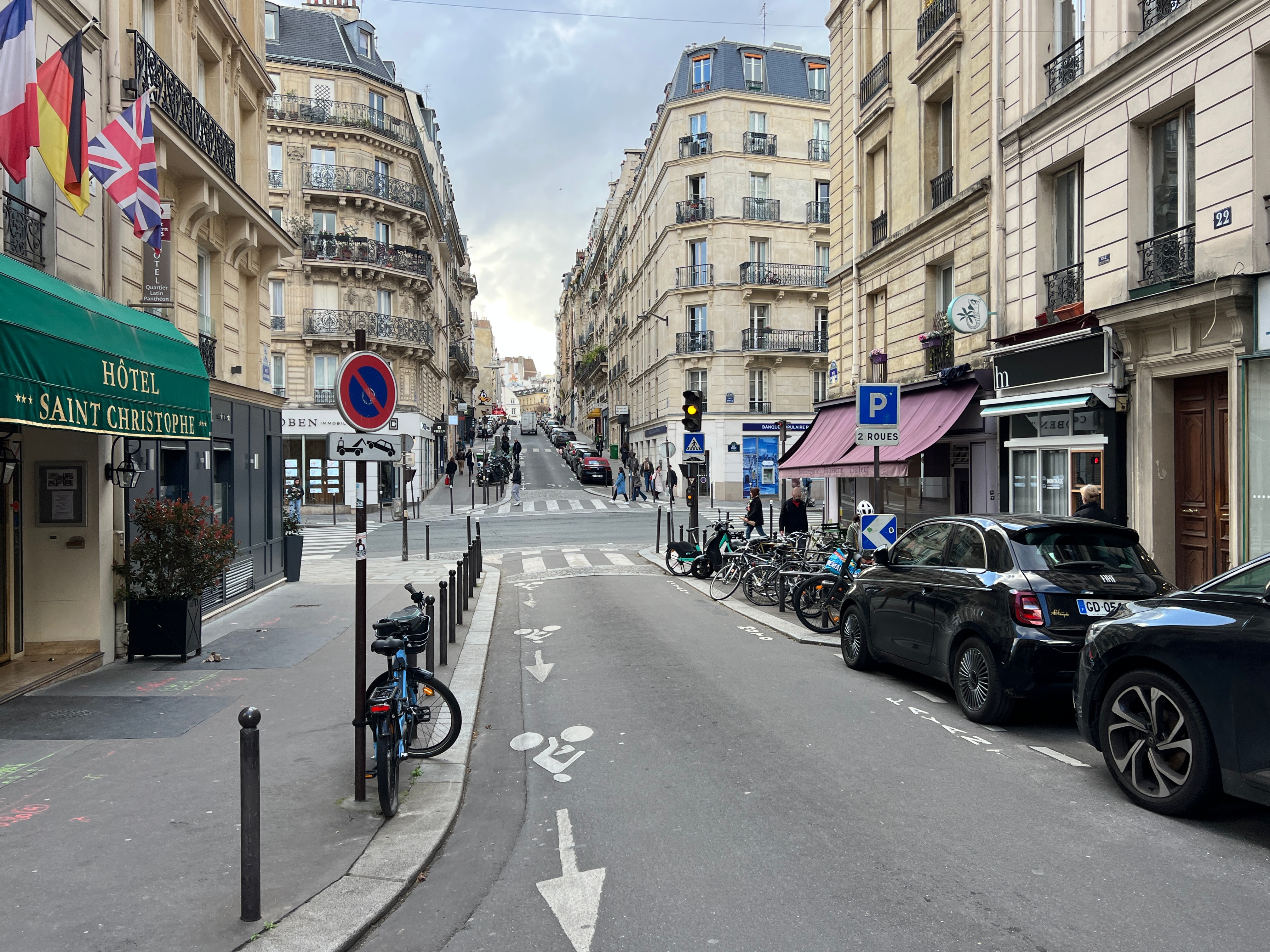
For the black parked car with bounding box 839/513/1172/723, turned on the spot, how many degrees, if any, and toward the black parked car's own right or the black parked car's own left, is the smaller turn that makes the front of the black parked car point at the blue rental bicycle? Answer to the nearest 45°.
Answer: approximately 90° to the black parked car's own left

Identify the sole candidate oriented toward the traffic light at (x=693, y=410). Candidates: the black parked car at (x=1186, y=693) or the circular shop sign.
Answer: the black parked car

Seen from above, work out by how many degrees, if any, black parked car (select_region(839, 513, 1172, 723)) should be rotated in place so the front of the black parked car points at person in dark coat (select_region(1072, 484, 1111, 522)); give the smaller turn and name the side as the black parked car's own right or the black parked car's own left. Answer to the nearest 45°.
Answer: approximately 45° to the black parked car's own right

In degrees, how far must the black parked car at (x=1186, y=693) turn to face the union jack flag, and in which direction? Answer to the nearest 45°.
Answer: approximately 45° to its left

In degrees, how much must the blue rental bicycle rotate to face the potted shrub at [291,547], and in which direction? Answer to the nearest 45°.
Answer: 0° — it already faces it

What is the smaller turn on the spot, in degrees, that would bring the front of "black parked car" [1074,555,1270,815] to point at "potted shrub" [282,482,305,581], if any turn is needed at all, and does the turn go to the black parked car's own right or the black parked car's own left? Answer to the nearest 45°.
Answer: approximately 45° to the black parked car's own left

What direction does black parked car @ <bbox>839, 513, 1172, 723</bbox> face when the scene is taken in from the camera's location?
facing away from the viewer and to the left of the viewer

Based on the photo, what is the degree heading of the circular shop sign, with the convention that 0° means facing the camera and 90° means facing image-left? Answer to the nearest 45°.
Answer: approximately 0°

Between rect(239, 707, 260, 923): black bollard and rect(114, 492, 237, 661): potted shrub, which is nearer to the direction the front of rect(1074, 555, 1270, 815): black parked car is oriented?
the potted shrub

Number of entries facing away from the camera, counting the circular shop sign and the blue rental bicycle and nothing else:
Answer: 1

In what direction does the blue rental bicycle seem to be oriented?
away from the camera
